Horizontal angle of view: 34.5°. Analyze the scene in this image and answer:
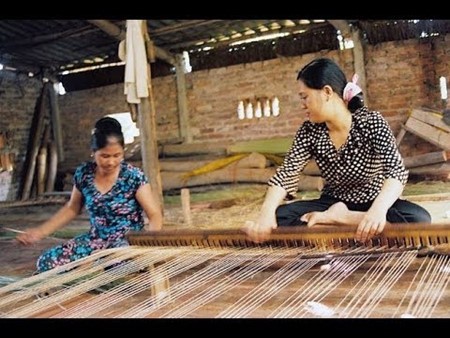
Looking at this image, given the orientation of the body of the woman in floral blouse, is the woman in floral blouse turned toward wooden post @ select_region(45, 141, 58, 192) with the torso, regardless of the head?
no

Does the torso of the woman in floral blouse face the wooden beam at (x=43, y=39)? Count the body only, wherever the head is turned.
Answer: no

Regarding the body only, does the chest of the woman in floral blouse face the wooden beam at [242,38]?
no

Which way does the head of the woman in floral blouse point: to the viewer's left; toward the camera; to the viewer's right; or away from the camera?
toward the camera

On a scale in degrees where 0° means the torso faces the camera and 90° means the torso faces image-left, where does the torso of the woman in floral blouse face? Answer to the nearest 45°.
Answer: approximately 0°

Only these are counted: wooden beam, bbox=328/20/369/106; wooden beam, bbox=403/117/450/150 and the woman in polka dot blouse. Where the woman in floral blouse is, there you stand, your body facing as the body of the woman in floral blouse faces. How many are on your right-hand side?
0

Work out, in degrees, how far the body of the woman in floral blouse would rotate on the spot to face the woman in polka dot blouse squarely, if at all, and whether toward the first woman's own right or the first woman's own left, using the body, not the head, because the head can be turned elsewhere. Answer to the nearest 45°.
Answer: approximately 45° to the first woman's own left

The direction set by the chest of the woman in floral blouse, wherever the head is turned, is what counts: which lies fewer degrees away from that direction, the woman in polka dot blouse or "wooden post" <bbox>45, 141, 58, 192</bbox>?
the woman in polka dot blouse

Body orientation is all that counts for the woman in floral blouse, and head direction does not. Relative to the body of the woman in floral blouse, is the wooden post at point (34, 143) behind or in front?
behind

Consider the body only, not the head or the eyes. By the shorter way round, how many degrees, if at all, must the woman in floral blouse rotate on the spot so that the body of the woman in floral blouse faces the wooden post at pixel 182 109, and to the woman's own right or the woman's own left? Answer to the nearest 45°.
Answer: approximately 180°

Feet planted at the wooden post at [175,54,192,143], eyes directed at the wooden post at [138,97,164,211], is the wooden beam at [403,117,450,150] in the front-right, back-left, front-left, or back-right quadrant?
front-left

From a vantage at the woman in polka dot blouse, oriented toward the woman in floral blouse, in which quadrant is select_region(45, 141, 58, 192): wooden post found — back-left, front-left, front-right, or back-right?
front-right

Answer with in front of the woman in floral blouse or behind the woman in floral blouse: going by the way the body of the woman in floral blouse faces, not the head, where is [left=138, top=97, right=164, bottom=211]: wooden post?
behind

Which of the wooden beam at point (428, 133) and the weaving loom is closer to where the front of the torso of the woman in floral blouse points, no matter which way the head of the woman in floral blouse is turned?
the weaving loom
